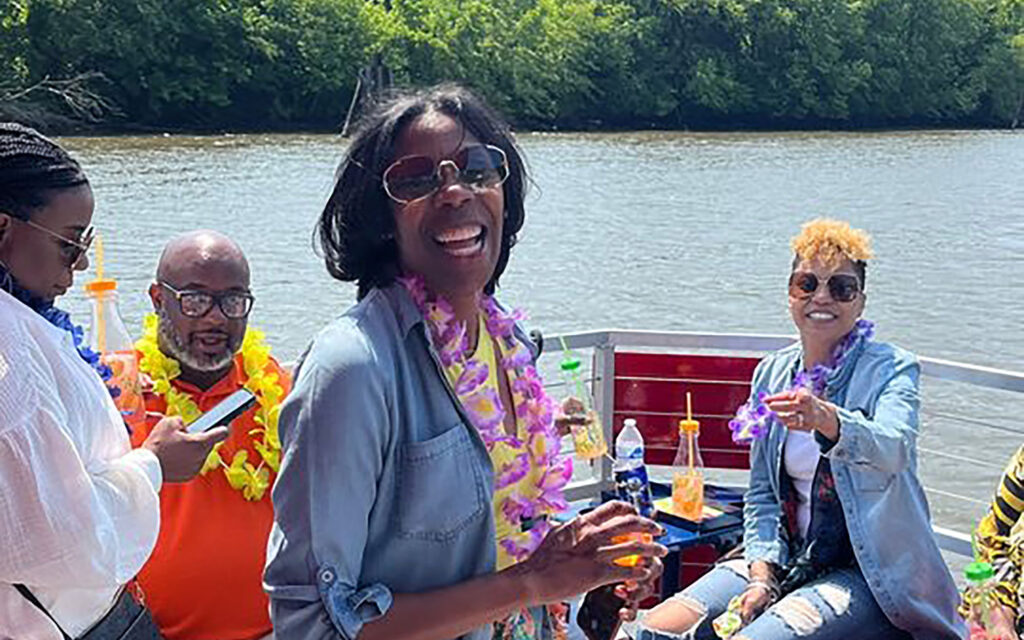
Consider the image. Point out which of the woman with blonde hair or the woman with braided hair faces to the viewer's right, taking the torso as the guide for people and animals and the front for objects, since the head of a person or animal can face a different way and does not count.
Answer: the woman with braided hair

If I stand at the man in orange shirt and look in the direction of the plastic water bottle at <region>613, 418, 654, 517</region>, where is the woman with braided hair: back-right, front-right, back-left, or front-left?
back-right

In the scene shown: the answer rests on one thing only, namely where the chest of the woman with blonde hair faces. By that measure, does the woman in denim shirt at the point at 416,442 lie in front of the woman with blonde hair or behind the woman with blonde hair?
in front

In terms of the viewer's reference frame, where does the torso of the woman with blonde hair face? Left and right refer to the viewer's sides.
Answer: facing the viewer and to the left of the viewer

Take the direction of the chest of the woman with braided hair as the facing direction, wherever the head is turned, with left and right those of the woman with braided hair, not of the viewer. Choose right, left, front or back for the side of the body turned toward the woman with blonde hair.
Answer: front

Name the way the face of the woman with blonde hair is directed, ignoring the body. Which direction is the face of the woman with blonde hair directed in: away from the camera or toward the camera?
toward the camera

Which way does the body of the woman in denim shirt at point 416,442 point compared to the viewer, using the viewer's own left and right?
facing the viewer and to the right of the viewer

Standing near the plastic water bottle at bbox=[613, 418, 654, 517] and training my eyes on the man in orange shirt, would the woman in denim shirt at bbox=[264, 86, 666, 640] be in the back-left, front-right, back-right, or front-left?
front-left

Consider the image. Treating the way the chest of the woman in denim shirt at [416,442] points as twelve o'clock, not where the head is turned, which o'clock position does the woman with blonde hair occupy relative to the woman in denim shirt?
The woman with blonde hair is roughly at 9 o'clock from the woman in denim shirt.

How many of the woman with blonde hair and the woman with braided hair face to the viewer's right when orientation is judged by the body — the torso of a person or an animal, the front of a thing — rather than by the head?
1

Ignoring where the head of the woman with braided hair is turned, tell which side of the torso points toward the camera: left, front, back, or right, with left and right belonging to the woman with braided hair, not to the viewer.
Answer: right
